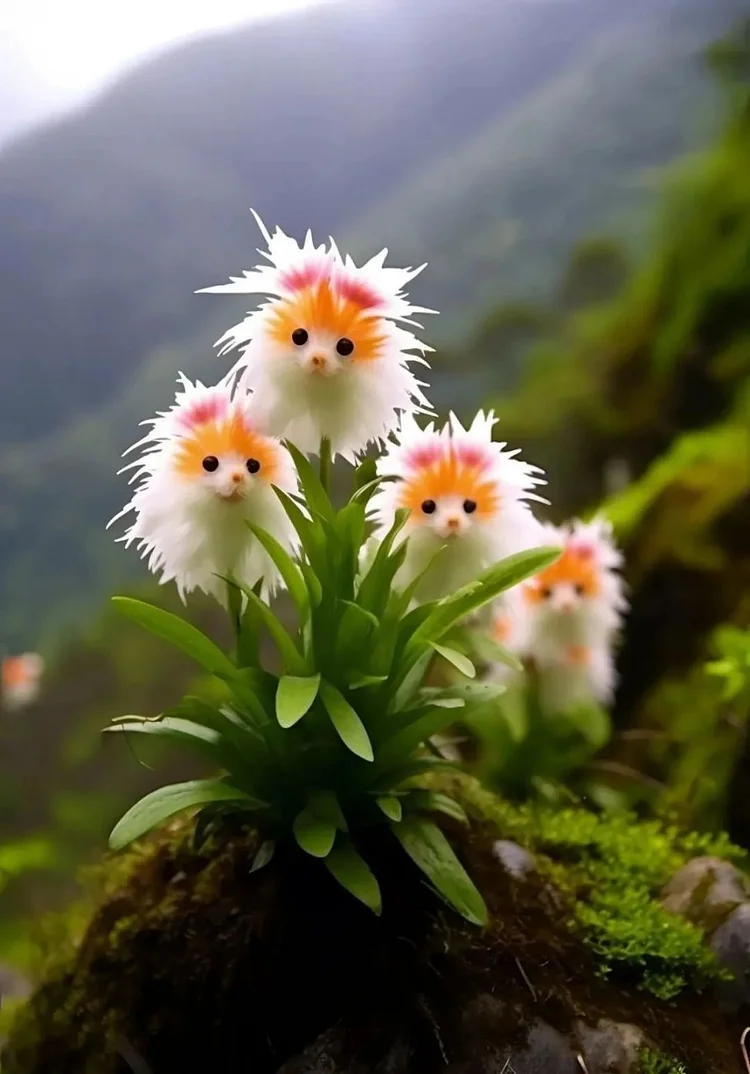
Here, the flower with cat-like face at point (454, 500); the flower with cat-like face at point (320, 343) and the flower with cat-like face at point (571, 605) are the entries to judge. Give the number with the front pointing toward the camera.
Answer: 3

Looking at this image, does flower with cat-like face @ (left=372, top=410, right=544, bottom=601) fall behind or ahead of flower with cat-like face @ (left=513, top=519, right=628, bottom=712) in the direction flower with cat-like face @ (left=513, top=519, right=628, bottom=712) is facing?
ahead

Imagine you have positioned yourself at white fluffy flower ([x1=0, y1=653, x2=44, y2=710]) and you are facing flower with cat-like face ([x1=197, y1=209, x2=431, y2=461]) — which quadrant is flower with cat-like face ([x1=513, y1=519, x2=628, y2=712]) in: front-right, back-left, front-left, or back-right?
front-left

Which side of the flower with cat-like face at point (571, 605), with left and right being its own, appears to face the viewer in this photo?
front

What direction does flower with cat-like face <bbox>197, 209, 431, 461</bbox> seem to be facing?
toward the camera

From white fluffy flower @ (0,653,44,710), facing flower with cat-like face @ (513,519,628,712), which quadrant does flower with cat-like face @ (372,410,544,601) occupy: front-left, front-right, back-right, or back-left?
front-right

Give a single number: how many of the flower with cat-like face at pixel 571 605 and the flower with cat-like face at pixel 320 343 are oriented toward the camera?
2

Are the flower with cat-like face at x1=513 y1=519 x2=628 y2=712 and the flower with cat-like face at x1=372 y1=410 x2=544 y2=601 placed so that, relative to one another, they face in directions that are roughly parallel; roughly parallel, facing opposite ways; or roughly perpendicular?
roughly parallel
